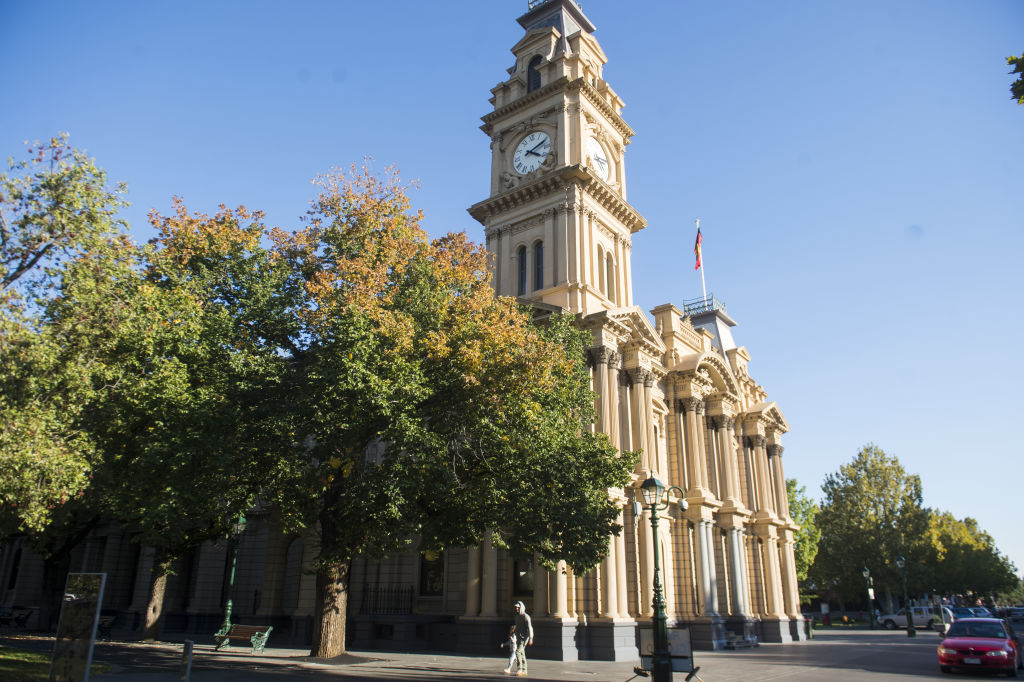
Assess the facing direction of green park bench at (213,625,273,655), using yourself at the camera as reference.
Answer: facing the viewer and to the left of the viewer

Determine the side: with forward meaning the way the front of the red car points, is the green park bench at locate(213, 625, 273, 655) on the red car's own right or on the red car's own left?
on the red car's own right

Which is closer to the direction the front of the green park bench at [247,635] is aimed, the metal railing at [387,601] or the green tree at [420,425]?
the green tree

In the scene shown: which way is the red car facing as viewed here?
toward the camera

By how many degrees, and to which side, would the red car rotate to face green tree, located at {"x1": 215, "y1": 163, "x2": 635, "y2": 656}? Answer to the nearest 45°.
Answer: approximately 45° to its right

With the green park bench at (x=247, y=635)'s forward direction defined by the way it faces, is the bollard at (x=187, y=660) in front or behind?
in front

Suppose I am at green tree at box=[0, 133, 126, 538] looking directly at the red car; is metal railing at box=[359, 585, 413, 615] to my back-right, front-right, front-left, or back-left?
front-left

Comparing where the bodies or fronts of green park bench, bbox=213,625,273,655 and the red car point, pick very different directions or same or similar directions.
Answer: same or similar directions

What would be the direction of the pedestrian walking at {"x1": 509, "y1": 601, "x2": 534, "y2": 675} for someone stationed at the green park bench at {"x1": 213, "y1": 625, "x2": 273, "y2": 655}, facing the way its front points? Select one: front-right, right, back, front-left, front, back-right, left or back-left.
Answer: left

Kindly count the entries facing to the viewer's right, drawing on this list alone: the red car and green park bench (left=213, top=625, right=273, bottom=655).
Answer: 0

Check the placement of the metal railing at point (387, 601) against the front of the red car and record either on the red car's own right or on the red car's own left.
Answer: on the red car's own right

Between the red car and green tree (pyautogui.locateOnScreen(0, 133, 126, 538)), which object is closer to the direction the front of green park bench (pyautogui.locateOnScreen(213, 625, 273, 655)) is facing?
the green tree
